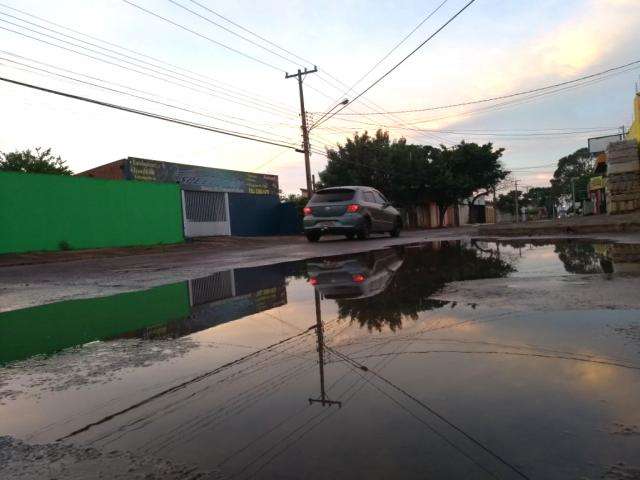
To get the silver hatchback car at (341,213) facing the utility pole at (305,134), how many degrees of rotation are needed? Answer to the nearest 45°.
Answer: approximately 45° to its left

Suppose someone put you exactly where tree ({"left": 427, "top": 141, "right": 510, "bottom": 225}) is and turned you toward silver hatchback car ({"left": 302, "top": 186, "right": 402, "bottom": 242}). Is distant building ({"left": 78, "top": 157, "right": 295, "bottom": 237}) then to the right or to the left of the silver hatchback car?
right

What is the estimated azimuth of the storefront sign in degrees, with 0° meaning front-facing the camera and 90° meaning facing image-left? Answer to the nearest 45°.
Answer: approximately 315°

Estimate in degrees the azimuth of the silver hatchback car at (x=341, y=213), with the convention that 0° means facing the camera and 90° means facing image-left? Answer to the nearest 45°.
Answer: approximately 225°

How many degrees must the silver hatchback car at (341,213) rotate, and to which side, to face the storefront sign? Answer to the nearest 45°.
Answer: approximately 90° to its left

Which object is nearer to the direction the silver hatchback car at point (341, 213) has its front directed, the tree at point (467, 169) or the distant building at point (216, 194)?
the tree

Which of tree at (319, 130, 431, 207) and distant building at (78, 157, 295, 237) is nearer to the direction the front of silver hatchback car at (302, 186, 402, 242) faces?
the tree

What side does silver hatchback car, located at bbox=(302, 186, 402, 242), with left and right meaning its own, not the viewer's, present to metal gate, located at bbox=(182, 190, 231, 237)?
left

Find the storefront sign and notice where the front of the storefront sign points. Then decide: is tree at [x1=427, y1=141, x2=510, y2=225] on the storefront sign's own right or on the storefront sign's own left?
on the storefront sign's own left

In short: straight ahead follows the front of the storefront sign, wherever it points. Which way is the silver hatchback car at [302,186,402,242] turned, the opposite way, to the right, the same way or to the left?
to the left
